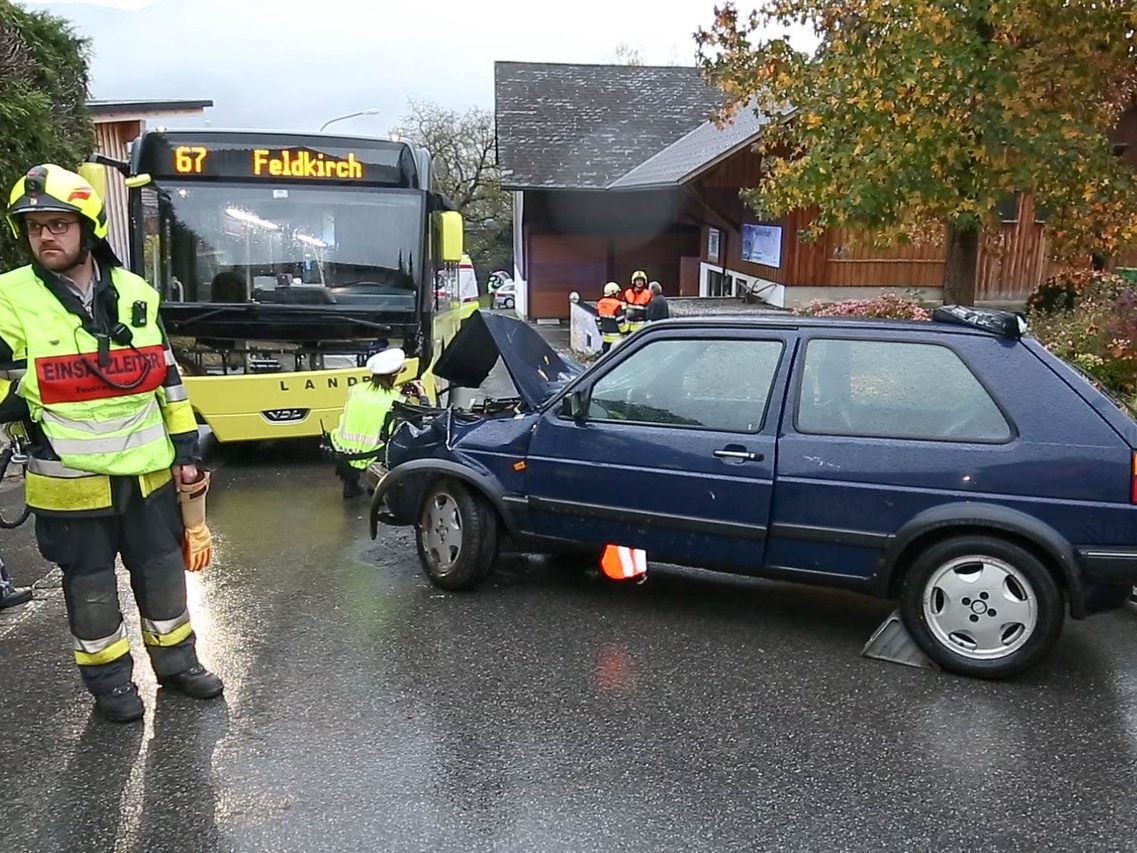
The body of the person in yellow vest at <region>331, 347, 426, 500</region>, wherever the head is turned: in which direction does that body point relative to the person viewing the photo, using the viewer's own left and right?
facing away from the viewer and to the right of the viewer

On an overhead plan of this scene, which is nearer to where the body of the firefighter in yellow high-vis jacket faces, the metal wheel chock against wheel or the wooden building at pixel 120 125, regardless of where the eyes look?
the metal wheel chock against wheel

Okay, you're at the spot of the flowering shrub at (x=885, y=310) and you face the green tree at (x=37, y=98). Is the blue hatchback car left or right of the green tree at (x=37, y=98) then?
left

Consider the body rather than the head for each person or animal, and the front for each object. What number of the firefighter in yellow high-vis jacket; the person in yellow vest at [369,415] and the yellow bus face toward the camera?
2

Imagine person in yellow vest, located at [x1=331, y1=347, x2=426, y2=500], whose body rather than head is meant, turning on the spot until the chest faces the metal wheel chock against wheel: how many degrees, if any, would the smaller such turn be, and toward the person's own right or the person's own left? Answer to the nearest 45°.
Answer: approximately 90° to the person's own right

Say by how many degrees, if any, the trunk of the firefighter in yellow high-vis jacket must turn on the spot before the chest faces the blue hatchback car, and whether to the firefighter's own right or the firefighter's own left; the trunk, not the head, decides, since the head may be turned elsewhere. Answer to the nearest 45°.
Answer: approximately 90° to the firefighter's own left

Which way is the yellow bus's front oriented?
toward the camera

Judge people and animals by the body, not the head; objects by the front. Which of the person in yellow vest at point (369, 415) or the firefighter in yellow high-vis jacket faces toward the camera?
the firefighter in yellow high-vis jacket

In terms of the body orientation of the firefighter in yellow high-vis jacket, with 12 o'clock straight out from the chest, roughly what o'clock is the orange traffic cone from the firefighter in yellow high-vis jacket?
The orange traffic cone is roughly at 9 o'clock from the firefighter in yellow high-vis jacket.

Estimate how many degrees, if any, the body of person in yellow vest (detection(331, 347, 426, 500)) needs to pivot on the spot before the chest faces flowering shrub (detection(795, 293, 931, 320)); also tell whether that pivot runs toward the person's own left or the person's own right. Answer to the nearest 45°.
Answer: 0° — they already face it

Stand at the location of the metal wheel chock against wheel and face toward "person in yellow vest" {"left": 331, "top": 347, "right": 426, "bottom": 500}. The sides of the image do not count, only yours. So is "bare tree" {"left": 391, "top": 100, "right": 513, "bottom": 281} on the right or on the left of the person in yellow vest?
right

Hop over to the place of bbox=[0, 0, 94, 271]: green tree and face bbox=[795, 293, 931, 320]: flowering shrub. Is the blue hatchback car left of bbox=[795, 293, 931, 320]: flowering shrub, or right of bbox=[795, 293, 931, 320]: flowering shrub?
right

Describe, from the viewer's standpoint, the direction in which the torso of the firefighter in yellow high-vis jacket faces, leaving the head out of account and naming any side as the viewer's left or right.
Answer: facing the viewer

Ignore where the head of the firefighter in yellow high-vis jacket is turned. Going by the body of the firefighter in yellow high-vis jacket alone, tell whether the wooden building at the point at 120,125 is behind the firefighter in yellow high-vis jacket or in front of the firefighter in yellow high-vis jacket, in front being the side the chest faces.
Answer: behind
